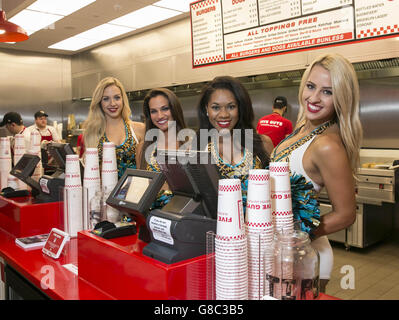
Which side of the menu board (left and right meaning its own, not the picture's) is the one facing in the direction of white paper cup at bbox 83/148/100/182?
front

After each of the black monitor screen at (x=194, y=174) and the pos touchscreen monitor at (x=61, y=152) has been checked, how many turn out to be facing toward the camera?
0

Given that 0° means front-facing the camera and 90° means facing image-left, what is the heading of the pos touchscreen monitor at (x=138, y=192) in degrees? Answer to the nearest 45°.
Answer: approximately 45°

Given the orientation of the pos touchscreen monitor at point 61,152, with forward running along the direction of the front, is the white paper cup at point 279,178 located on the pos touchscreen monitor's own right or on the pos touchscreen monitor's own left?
on the pos touchscreen monitor's own right

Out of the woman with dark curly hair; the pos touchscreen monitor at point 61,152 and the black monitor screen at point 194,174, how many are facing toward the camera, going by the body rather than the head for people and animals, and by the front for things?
1

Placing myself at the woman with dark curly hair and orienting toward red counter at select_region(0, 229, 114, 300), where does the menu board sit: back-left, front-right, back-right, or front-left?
back-right

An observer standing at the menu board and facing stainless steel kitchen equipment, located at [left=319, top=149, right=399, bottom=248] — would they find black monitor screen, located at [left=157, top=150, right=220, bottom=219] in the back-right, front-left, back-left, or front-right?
back-right
